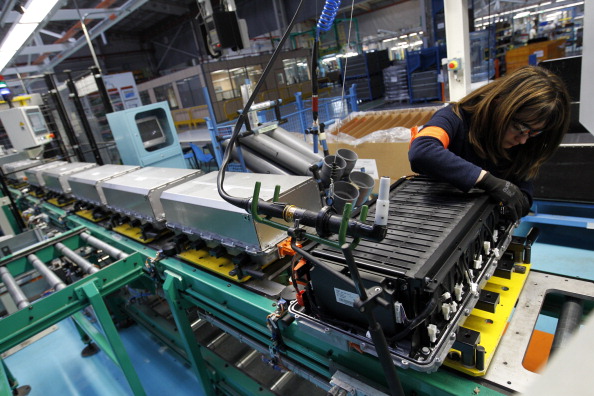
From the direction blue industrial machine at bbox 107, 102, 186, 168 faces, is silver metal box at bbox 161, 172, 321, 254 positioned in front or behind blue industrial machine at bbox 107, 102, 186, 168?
in front

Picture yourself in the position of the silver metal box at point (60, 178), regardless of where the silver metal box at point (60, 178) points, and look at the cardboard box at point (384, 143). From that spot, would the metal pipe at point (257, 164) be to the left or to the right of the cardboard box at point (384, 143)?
right

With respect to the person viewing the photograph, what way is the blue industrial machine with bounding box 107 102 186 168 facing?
facing the viewer and to the right of the viewer
